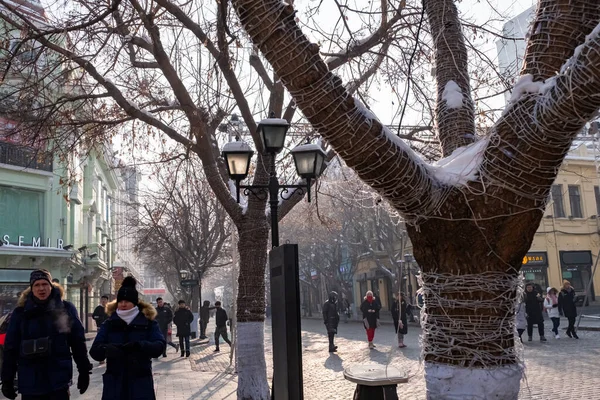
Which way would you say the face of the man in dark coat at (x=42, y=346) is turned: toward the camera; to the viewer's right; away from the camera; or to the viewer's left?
toward the camera

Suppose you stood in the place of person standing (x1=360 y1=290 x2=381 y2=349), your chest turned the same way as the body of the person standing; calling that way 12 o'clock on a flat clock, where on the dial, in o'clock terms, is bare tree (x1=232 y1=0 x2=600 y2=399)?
The bare tree is roughly at 12 o'clock from the person standing.

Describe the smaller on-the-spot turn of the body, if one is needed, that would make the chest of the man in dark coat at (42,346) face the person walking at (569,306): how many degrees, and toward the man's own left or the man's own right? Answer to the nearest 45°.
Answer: approximately 135° to the man's own left

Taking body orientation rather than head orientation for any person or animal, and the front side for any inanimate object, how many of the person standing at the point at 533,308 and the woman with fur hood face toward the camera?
2

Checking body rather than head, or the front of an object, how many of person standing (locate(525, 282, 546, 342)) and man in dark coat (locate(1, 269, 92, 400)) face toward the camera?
2

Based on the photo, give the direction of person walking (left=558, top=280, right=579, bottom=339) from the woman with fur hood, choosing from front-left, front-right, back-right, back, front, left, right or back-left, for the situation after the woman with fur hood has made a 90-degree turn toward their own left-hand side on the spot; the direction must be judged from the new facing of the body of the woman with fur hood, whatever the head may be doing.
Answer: front-left

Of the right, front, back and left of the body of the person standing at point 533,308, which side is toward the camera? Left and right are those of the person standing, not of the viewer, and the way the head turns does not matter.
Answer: front

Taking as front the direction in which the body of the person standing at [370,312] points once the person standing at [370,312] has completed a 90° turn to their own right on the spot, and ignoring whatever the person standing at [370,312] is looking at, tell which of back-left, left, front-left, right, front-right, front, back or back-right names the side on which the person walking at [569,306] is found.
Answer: back

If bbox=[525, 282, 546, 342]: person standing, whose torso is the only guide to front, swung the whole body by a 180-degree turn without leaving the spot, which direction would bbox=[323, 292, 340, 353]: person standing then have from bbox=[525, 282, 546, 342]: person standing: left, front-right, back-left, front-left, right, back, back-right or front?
left

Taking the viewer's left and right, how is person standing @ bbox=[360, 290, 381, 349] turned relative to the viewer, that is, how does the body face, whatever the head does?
facing the viewer

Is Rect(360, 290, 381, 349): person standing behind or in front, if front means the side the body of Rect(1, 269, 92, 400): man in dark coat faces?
behind
